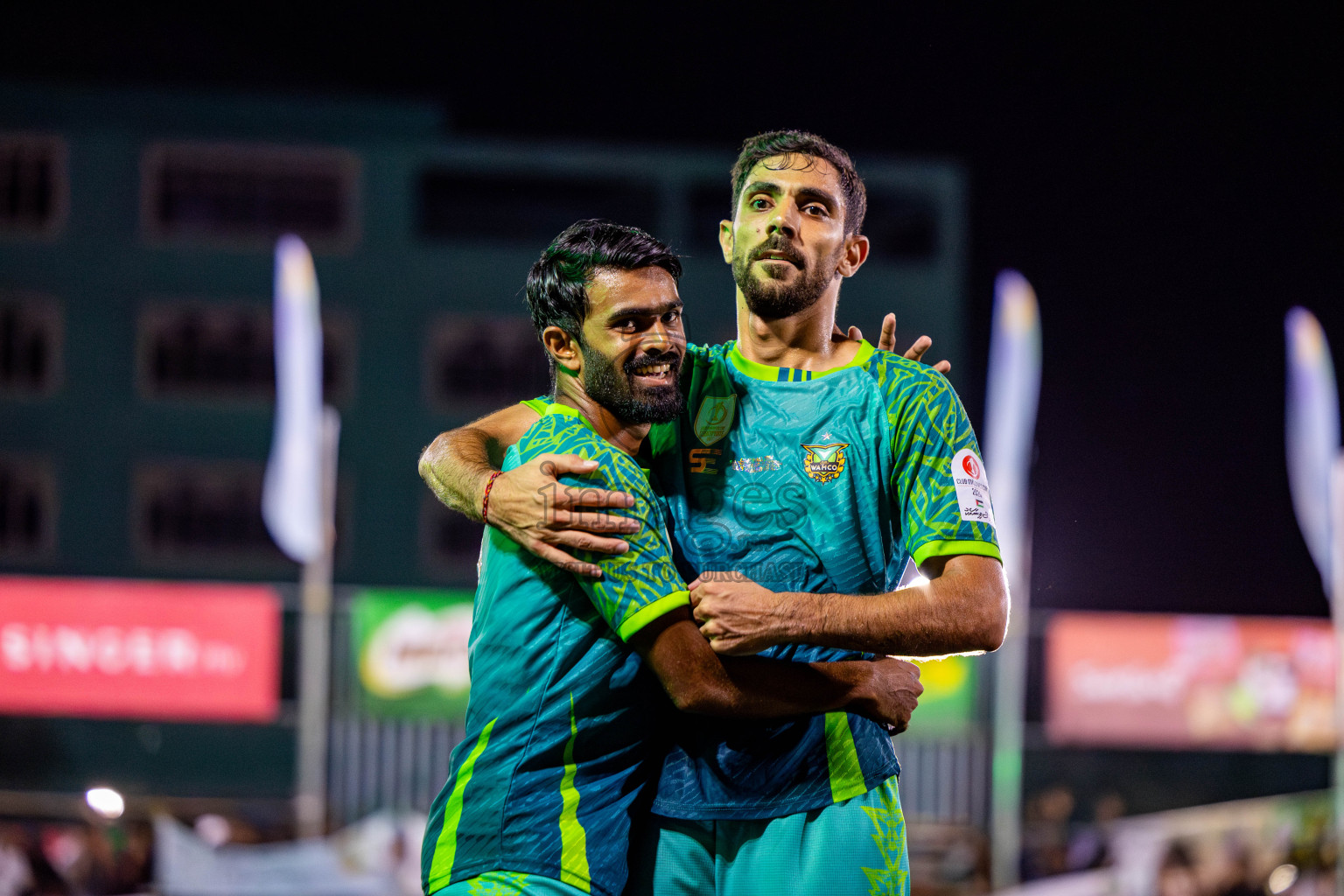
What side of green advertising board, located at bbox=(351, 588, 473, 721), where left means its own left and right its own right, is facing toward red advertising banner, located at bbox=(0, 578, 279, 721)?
right

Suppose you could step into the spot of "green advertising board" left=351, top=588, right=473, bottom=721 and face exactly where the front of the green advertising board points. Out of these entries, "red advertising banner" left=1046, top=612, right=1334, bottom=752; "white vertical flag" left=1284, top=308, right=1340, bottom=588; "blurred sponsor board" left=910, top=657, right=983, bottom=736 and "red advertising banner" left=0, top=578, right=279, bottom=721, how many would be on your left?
3

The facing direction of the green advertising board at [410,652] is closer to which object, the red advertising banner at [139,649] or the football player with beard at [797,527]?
the football player with beard

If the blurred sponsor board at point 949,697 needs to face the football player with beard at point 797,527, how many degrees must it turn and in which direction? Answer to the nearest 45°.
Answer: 0° — it already faces them

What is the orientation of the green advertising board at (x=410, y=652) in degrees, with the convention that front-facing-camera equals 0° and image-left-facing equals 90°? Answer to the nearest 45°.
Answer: approximately 0°
